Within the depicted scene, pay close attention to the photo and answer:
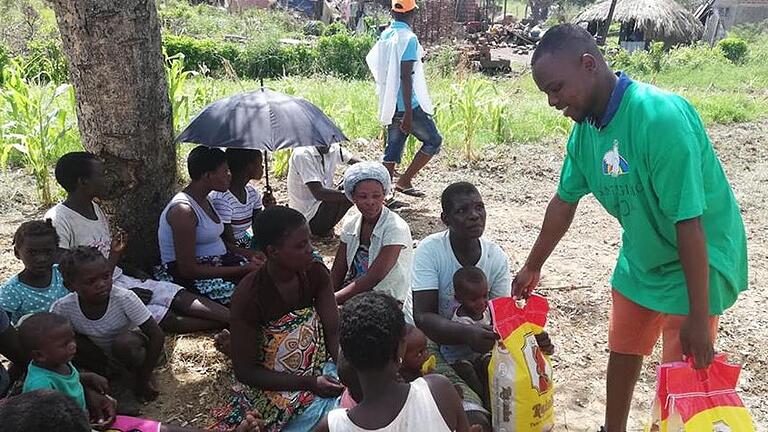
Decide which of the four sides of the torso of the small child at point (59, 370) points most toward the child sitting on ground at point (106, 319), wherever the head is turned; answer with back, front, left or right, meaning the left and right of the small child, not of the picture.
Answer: left

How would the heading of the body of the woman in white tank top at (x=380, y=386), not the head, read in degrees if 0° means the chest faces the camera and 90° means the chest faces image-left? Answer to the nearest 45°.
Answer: approximately 180°

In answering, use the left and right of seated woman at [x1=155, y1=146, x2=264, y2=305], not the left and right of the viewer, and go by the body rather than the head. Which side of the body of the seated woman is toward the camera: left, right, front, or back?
right

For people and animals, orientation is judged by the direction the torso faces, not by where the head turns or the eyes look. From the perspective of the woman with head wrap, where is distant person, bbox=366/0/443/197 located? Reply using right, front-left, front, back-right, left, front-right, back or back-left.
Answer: back-right

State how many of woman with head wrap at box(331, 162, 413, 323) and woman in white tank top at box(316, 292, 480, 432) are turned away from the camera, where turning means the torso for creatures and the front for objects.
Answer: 1

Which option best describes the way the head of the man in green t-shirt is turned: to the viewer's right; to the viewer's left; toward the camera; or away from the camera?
to the viewer's left

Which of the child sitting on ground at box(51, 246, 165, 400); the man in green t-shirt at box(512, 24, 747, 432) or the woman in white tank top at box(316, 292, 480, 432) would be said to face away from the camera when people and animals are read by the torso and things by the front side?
the woman in white tank top

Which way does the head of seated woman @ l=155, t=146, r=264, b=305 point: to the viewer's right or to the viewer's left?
to the viewer's right

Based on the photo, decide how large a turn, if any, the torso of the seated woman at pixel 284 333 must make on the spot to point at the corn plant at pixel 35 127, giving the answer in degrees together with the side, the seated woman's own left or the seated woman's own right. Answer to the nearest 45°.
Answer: approximately 180°
